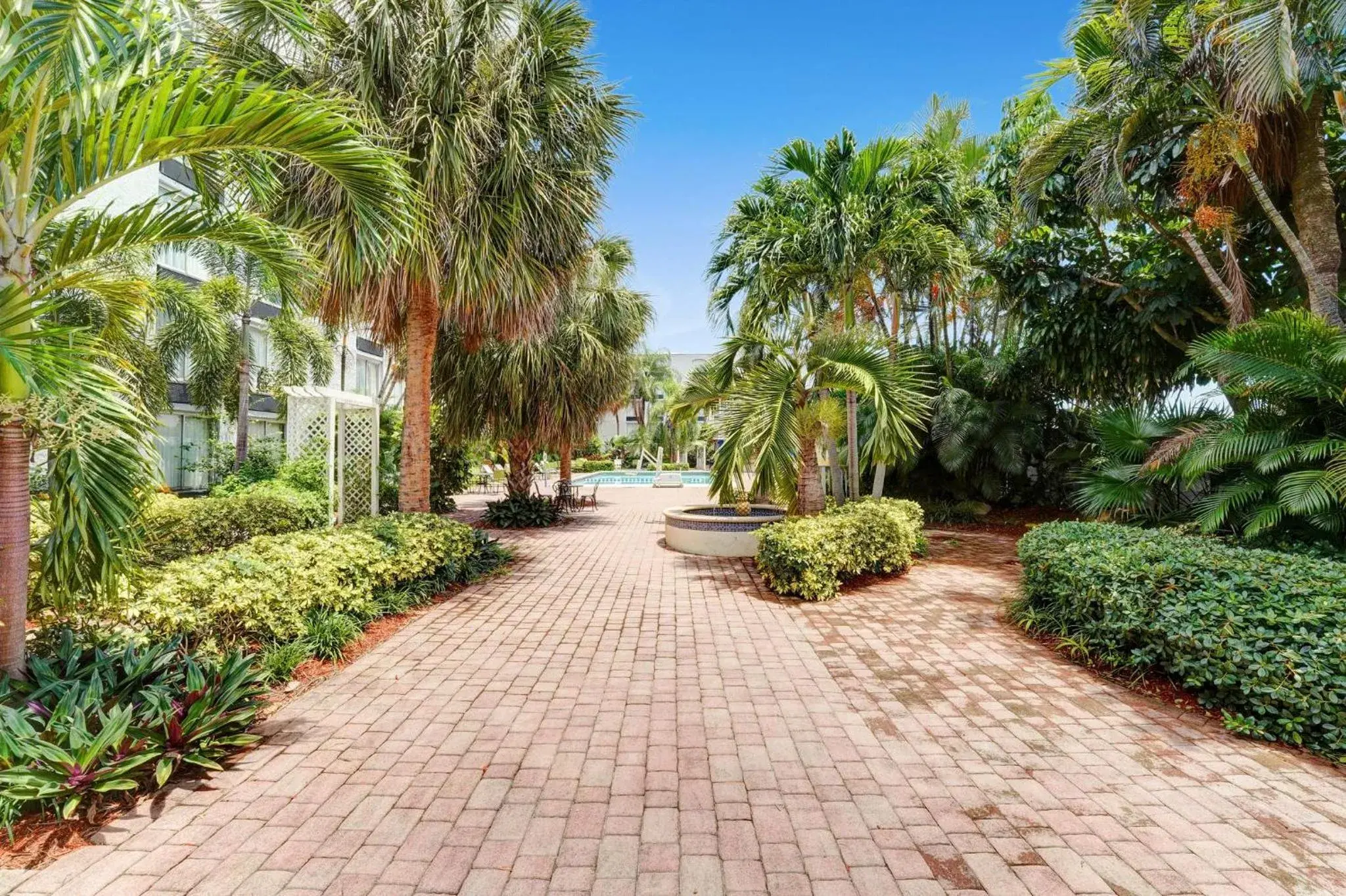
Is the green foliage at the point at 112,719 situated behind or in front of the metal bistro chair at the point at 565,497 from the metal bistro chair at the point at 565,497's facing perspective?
behind

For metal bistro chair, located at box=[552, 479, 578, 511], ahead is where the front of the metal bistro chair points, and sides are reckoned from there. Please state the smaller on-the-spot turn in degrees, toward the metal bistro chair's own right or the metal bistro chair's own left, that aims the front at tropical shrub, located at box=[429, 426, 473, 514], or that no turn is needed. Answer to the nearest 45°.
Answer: approximately 135° to the metal bistro chair's own left
